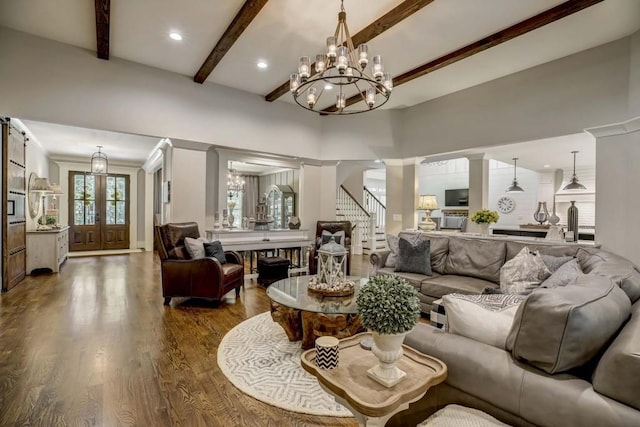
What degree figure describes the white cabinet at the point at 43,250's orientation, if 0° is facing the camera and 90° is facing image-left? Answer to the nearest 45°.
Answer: approximately 270°

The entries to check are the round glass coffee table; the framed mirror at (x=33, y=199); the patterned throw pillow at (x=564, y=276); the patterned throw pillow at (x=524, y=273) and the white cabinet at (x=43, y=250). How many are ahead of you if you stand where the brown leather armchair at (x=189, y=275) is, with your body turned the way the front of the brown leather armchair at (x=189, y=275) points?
3

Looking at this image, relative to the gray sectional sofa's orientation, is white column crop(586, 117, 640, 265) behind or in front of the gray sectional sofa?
behind

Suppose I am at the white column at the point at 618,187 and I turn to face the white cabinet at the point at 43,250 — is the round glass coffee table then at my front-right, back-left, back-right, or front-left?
front-left

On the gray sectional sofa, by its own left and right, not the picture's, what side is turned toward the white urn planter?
front

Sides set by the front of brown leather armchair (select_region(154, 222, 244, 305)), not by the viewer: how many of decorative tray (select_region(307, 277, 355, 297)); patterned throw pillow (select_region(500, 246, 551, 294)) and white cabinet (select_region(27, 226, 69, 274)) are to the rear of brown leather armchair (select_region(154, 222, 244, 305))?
1

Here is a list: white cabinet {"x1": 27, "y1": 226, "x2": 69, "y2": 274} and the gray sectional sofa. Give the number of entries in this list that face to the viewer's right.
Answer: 1

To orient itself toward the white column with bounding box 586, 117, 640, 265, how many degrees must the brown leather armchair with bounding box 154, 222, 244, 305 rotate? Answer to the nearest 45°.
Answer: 0° — it already faces it

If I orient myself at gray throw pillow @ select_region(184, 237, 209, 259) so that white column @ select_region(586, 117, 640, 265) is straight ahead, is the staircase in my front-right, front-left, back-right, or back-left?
front-left

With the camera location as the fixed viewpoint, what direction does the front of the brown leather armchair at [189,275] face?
facing the viewer and to the right of the viewer

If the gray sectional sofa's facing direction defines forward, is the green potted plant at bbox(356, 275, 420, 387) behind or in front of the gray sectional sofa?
in front

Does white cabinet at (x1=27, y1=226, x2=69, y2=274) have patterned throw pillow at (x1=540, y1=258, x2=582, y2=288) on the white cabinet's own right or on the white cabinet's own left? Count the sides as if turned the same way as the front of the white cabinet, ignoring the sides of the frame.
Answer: on the white cabinet's own right

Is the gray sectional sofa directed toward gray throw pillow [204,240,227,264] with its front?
no

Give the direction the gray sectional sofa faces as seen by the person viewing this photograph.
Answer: facing the viewer and to the left of the viewer

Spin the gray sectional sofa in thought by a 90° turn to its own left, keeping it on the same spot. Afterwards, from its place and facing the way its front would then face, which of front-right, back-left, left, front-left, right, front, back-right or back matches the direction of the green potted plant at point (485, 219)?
back-left

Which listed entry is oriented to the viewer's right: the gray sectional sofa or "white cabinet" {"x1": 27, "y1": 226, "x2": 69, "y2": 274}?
the white cabinet

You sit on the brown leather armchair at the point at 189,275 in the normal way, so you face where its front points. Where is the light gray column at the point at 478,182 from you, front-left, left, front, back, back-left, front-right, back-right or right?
front-left

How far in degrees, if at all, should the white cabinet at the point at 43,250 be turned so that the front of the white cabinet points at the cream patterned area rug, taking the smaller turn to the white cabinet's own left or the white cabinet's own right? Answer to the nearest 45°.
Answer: approximately 90° to the white cabinet's own right

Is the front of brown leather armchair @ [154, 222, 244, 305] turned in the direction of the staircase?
no
